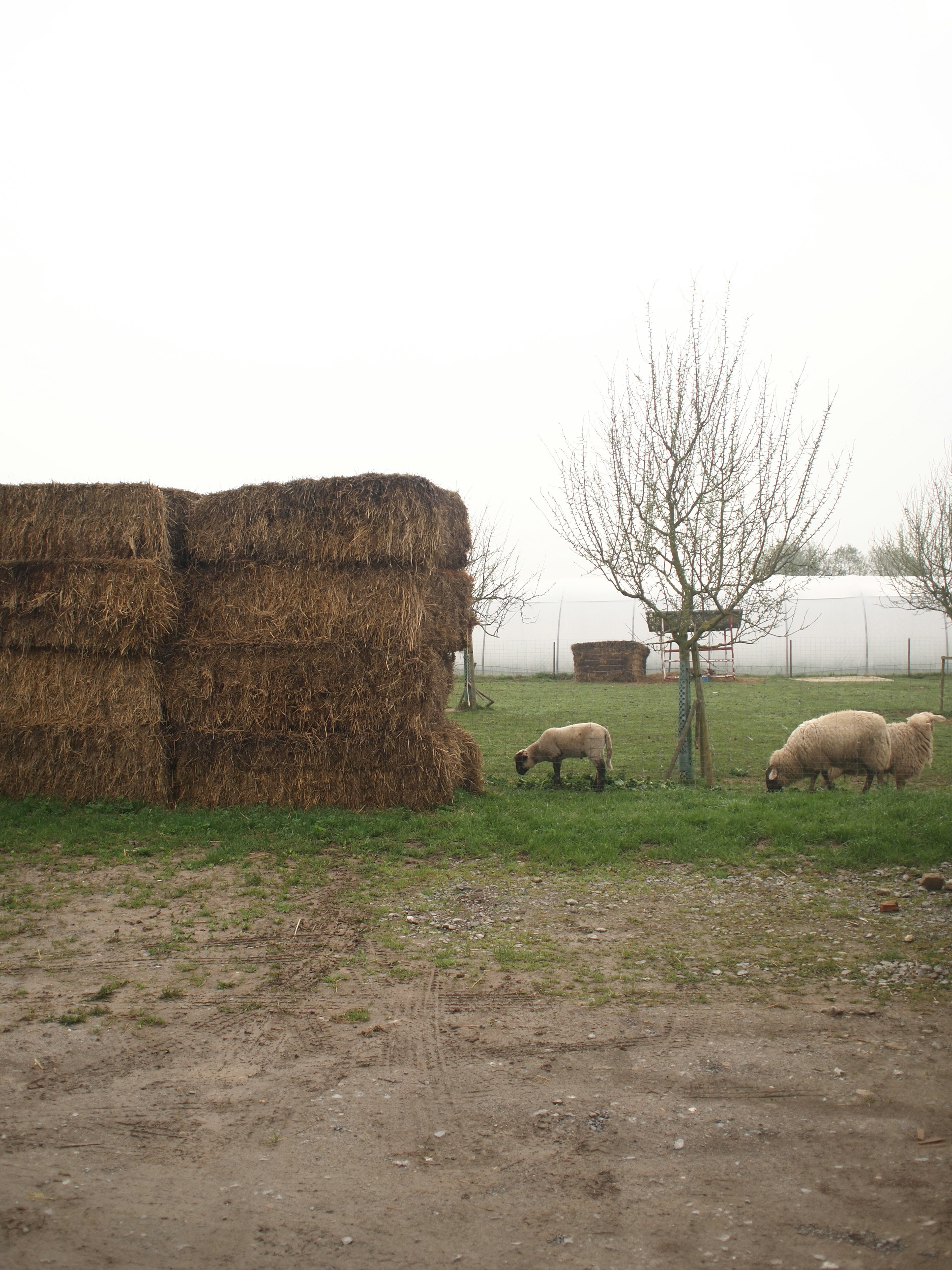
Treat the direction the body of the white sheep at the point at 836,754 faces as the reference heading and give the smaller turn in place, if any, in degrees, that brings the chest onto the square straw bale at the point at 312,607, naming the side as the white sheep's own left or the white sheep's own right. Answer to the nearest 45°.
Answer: approximately 45° to the white sheep's own left

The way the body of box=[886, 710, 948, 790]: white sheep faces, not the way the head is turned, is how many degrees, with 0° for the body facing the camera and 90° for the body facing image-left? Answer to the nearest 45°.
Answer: approximately 270°

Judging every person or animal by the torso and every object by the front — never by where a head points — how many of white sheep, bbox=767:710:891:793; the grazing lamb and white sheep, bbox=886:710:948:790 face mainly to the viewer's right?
1

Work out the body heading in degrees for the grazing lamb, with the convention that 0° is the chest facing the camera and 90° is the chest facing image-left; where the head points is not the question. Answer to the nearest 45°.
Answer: approximately 90°

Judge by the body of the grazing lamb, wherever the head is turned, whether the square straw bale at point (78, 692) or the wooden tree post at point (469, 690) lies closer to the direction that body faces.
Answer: the square straw bale

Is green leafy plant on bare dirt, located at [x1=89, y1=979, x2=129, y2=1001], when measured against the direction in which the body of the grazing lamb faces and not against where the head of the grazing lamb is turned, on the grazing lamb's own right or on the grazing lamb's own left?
on the grazing lamb's own left

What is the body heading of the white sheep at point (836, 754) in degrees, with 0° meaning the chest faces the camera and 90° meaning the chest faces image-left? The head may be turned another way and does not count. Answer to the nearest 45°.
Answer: approximately 90°

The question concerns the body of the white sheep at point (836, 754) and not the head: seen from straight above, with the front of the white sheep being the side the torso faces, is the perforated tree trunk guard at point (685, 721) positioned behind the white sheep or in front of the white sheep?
in front

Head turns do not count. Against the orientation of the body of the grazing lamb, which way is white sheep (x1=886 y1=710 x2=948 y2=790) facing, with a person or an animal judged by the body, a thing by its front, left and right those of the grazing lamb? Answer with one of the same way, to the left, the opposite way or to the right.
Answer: the opposite way

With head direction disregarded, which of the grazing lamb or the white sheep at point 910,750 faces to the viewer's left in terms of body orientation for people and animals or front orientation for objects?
the grazing lamb

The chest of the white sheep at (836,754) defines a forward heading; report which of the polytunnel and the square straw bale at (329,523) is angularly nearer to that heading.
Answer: the square straw bale

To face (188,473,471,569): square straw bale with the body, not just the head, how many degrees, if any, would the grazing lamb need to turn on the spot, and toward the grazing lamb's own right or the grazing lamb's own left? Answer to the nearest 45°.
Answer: approximately 45° to the grazing lamb's own left
